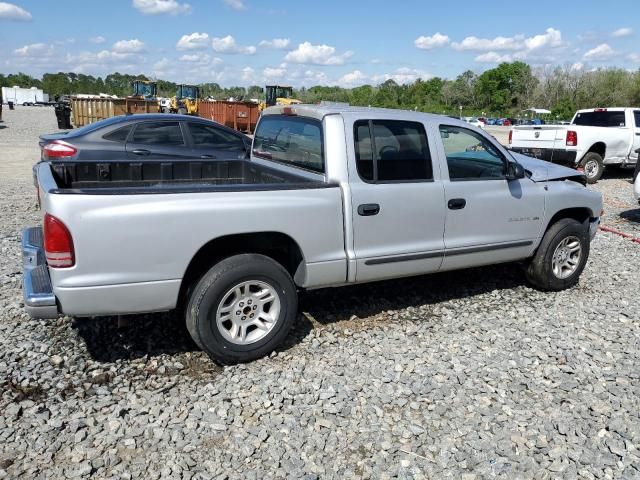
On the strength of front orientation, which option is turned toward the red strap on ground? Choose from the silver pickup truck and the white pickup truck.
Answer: the silver pickup truck

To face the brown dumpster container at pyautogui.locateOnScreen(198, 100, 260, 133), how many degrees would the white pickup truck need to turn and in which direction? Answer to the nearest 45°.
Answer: approximately 90° to its left

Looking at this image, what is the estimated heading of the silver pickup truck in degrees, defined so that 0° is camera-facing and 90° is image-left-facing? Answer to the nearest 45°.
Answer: approximately 225°

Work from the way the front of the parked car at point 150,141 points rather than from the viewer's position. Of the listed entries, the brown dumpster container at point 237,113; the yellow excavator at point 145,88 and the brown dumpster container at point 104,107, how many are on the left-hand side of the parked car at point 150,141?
3

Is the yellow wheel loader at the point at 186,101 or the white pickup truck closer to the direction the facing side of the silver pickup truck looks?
the white pickup truck

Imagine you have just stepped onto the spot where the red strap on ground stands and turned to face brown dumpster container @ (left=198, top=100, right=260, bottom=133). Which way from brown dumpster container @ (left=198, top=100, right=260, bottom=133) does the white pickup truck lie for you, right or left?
right

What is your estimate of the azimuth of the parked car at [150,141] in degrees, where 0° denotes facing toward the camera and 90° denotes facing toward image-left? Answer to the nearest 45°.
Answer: approximately 270°

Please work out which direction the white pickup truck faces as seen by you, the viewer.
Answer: facing away from the viewer and to the right of the viewer

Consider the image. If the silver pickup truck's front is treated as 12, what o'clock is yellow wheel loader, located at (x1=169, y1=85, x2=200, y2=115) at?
The yellow wheel loader is roughly at 10 o'clock from the silver pickup truck.

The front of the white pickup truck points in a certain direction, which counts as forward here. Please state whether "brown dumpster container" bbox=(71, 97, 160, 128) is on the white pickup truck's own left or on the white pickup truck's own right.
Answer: on the white pickup truck's own left
